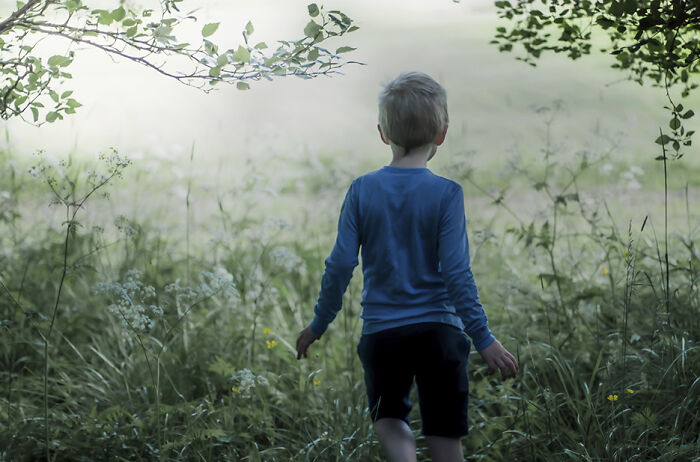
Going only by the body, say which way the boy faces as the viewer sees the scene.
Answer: away from the camera

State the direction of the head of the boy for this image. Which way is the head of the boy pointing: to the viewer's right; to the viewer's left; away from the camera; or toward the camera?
away from the camera
